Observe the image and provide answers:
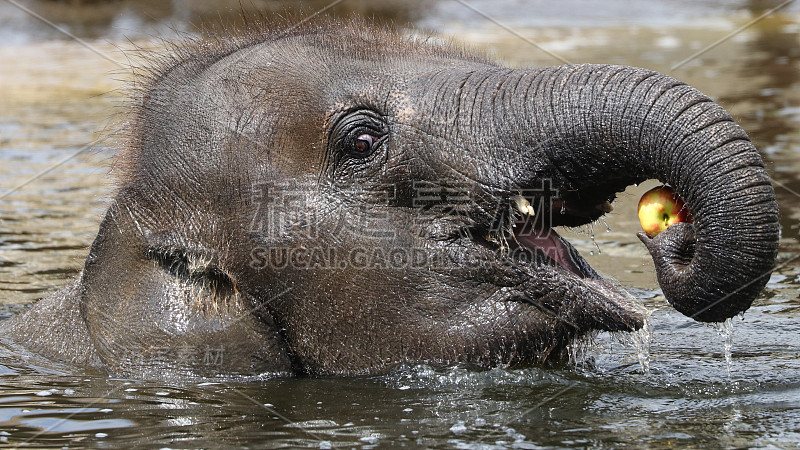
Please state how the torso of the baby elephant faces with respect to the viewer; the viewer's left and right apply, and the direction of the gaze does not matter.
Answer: facing to the right of the viewer

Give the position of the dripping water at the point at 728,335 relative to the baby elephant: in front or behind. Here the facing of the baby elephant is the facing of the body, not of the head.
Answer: in front
